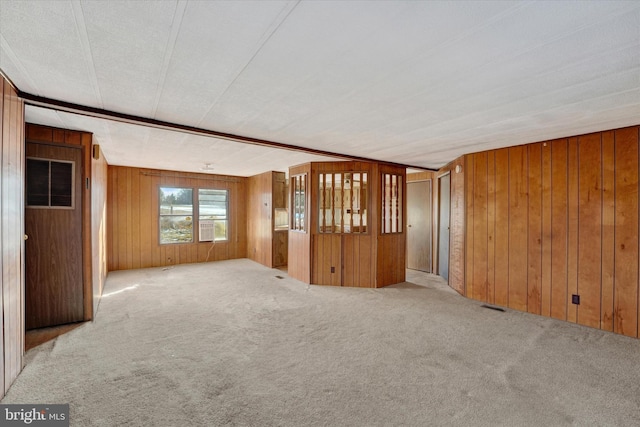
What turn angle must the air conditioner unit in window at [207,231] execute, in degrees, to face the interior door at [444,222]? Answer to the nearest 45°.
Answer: approximately 45° to its left

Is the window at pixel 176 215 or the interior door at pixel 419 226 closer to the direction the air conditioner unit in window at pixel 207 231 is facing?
the interior door

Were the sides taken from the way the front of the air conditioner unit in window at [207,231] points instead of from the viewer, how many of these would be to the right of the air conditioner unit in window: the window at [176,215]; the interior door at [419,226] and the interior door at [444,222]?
1

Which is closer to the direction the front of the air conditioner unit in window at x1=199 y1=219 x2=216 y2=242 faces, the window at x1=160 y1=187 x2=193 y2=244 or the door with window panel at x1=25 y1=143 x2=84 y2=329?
the door with window panel

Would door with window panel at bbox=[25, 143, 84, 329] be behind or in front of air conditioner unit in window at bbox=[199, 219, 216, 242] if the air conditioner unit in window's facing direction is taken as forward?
in front

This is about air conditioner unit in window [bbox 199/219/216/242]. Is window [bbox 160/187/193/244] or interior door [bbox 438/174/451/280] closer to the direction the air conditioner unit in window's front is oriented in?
the interior door

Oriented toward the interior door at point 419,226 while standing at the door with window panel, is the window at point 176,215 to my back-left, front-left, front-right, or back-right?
front-left

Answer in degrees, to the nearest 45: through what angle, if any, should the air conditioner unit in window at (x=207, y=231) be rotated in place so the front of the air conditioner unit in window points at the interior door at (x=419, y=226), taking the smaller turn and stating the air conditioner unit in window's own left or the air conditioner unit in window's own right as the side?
approximately 45° to the air conditioner unit in window's own left

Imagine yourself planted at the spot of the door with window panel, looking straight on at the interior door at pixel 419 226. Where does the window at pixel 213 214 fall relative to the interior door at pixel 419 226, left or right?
left

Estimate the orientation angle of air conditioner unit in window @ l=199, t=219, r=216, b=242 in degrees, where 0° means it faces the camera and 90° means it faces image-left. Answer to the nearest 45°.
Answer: approximately 0°

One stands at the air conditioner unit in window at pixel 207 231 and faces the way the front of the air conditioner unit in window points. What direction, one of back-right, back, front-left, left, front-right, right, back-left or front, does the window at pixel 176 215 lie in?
right
